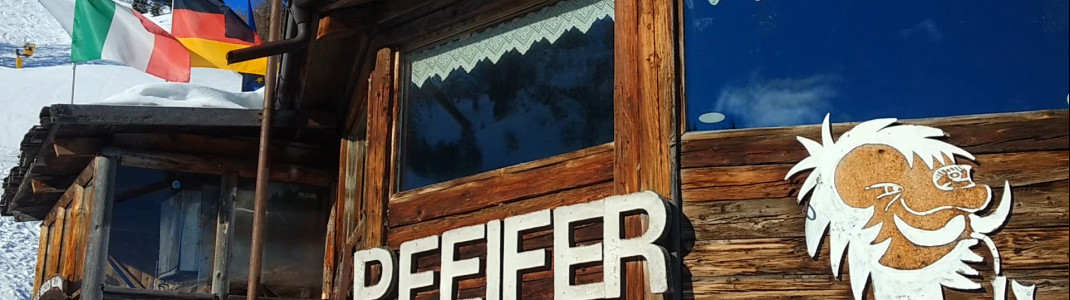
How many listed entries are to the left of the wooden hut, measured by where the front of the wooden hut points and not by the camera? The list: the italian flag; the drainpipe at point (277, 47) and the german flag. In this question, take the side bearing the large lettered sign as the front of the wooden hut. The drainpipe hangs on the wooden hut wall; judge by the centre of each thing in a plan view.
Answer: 0

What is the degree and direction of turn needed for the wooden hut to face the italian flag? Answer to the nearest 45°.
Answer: approximately 135° to its right

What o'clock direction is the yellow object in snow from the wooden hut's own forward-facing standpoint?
The yellow object in snow is roughly at 5 o'clock from the wooden hut.

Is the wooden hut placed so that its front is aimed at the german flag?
no

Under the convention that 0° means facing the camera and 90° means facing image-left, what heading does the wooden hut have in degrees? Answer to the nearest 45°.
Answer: approximately 0°

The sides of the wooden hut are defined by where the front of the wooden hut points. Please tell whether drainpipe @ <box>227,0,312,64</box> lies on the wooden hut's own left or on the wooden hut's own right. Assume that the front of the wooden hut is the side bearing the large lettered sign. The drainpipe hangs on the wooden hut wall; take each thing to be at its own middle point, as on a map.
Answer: on the wooden hut's own right

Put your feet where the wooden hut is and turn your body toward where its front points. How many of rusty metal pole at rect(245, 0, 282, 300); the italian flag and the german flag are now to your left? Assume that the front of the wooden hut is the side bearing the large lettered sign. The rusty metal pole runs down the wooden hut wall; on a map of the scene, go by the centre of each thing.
0
